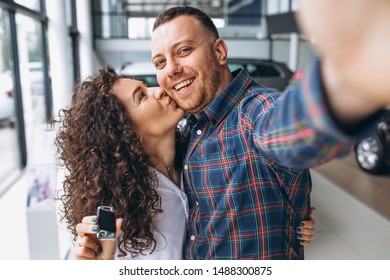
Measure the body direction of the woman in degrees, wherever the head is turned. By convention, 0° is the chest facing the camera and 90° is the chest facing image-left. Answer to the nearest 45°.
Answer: approximately 270°

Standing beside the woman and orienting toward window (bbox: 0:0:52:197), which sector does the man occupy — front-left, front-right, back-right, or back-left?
back-right

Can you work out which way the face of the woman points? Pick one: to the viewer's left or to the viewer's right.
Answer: to the viewer's right

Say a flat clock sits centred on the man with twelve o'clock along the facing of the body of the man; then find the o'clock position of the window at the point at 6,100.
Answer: The window is roughly at 3 o'clock from the man.

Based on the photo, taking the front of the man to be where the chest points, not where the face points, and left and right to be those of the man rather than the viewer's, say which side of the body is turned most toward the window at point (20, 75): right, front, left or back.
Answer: right

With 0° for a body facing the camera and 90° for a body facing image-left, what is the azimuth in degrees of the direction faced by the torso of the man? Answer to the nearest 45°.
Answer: approximately 45°

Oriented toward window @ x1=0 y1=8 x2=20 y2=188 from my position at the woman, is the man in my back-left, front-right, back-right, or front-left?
back-right
